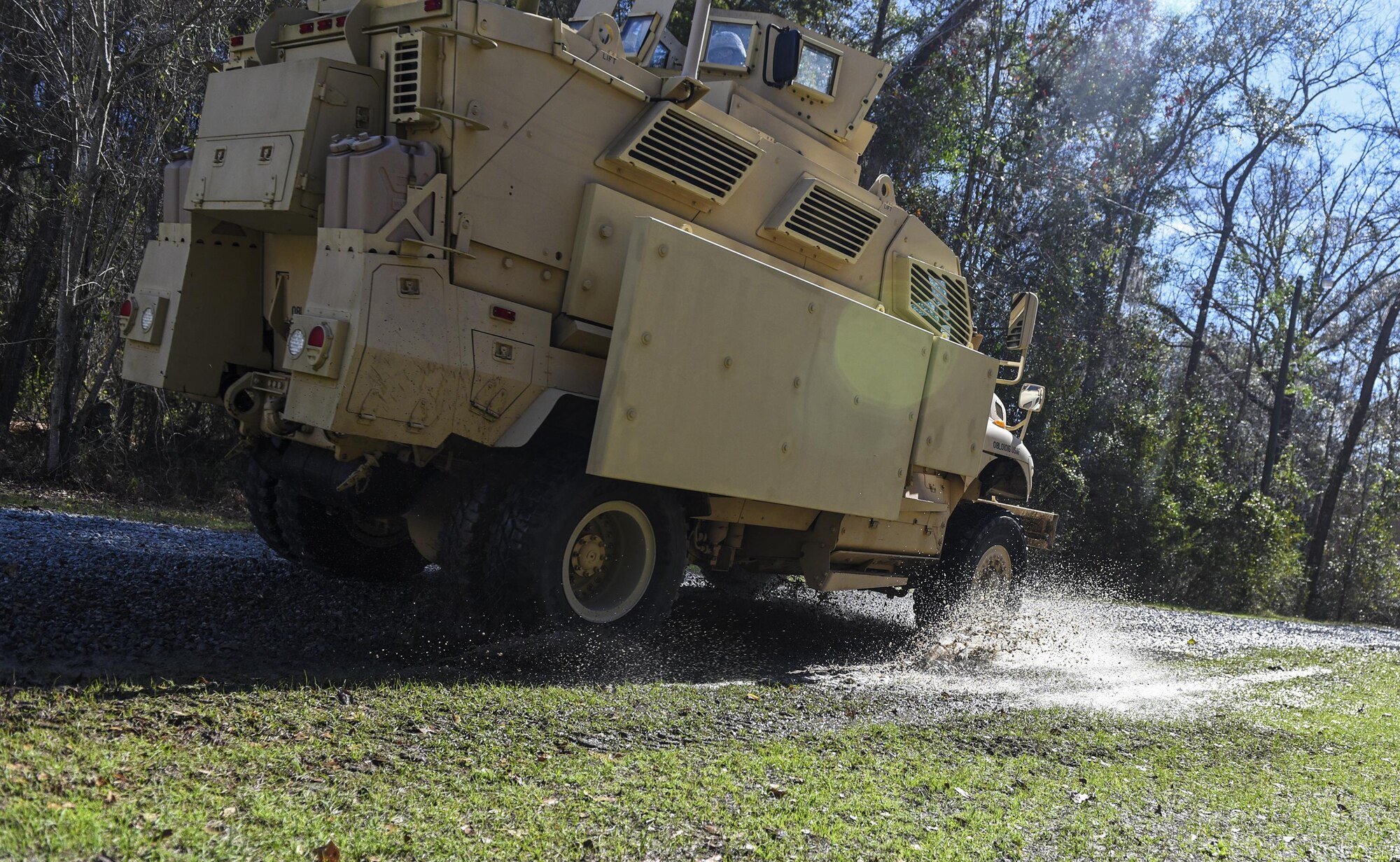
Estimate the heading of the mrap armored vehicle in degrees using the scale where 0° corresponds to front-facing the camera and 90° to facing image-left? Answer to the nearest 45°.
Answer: approximately 225°
